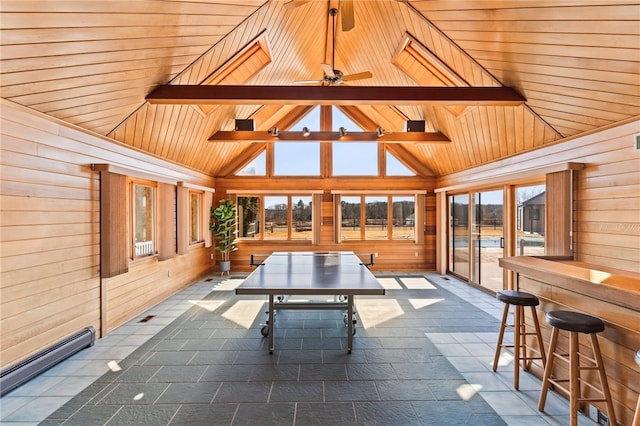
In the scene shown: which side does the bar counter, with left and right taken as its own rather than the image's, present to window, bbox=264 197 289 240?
right

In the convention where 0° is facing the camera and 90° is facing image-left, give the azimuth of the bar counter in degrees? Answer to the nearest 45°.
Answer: approximately 45°

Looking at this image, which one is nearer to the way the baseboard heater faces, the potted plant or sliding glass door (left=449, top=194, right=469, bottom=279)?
the sliding glass door

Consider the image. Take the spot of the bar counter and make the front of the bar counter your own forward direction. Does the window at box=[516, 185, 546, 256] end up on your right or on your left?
on your right

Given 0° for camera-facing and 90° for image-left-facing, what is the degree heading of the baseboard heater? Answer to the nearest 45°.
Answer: approximately 315°

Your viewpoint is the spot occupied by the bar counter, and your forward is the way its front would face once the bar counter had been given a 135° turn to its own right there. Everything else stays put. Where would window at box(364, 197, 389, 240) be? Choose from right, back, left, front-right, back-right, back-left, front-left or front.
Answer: front-left

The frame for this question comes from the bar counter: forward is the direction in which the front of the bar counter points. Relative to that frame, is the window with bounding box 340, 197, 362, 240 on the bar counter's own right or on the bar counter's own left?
on the bar counter's own right
